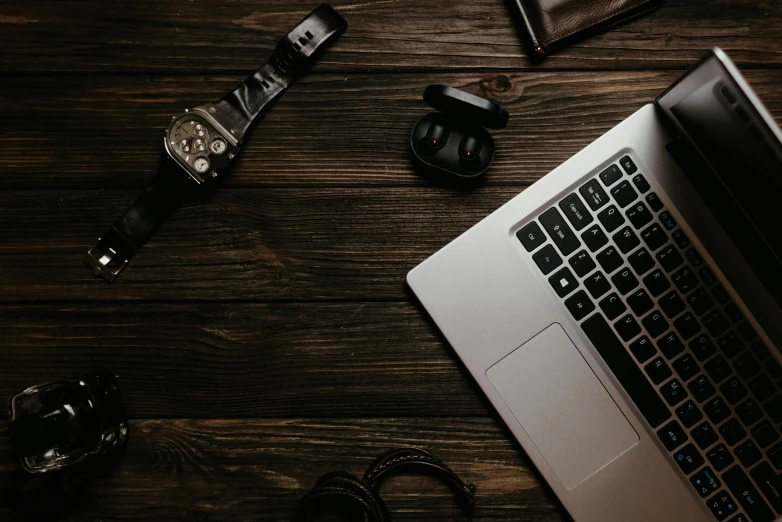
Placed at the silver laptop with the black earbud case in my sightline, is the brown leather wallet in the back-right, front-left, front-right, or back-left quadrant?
front-right

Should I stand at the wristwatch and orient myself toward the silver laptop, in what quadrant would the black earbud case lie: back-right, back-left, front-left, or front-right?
front-left

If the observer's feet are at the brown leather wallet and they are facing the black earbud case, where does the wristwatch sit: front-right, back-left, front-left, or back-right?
front-right

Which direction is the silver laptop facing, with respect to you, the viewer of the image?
facing the viewer and to the left of the viewer

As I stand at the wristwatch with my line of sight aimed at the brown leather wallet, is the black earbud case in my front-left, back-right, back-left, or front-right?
front-right
